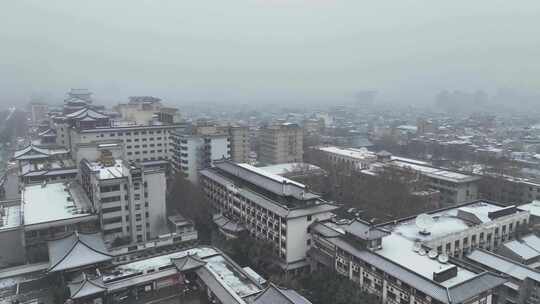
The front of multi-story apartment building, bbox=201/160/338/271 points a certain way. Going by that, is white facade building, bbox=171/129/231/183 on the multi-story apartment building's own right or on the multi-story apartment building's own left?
on the multi-story apartment building's own right

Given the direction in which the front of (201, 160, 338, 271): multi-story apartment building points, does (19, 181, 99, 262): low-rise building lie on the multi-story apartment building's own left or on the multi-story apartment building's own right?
on the multi-story apartment building's own right

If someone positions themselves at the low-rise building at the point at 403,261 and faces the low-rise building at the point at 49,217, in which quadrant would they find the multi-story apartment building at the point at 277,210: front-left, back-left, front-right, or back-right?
front-right

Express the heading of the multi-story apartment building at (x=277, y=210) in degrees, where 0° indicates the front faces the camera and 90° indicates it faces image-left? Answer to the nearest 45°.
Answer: approximately 45°

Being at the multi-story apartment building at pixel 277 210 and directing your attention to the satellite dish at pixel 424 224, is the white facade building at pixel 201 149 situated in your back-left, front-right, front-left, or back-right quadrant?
back-left

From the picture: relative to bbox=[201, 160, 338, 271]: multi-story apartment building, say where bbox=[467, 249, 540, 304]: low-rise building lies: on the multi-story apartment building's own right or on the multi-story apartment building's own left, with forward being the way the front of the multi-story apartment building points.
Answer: on the multi-story apartment building's own left

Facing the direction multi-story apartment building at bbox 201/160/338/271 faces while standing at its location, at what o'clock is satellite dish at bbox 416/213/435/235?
The satellite dish is roughly at 8 o'clock from the multi-story apartment building.

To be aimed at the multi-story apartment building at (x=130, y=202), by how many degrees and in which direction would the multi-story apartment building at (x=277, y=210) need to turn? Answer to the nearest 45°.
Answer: approximately 45° to its right

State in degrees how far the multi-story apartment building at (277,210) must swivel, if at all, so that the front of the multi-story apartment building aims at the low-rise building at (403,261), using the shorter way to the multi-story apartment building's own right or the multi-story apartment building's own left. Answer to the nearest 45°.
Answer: approximately 90° to the multi-story apartment building's own left

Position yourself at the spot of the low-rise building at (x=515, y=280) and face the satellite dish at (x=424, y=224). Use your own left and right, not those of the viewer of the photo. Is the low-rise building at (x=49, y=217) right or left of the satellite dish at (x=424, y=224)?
left
